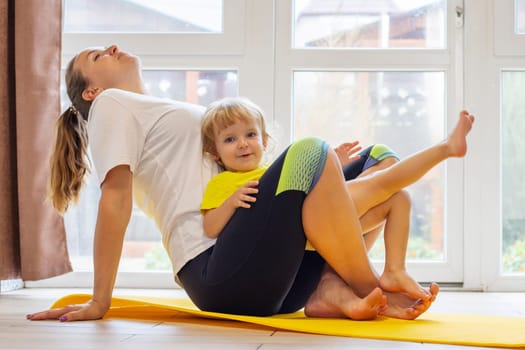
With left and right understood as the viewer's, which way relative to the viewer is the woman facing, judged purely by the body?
facing to the right of the viewer

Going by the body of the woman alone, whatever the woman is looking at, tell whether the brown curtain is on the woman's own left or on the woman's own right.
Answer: on the woman's own left

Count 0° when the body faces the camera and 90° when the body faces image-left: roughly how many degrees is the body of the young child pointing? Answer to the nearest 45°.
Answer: approximately 315°

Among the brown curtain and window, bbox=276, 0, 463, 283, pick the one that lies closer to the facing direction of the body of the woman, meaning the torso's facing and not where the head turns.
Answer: the window

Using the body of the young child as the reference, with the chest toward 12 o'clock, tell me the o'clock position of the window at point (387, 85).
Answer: The window is roughly at 8 o'clock from the young child.

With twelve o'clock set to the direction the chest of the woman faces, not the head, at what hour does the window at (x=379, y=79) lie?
The window is roughly at 10 o'clock from the woman.

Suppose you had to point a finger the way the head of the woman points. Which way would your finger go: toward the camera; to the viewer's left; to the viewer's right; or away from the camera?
to the viewer's right
